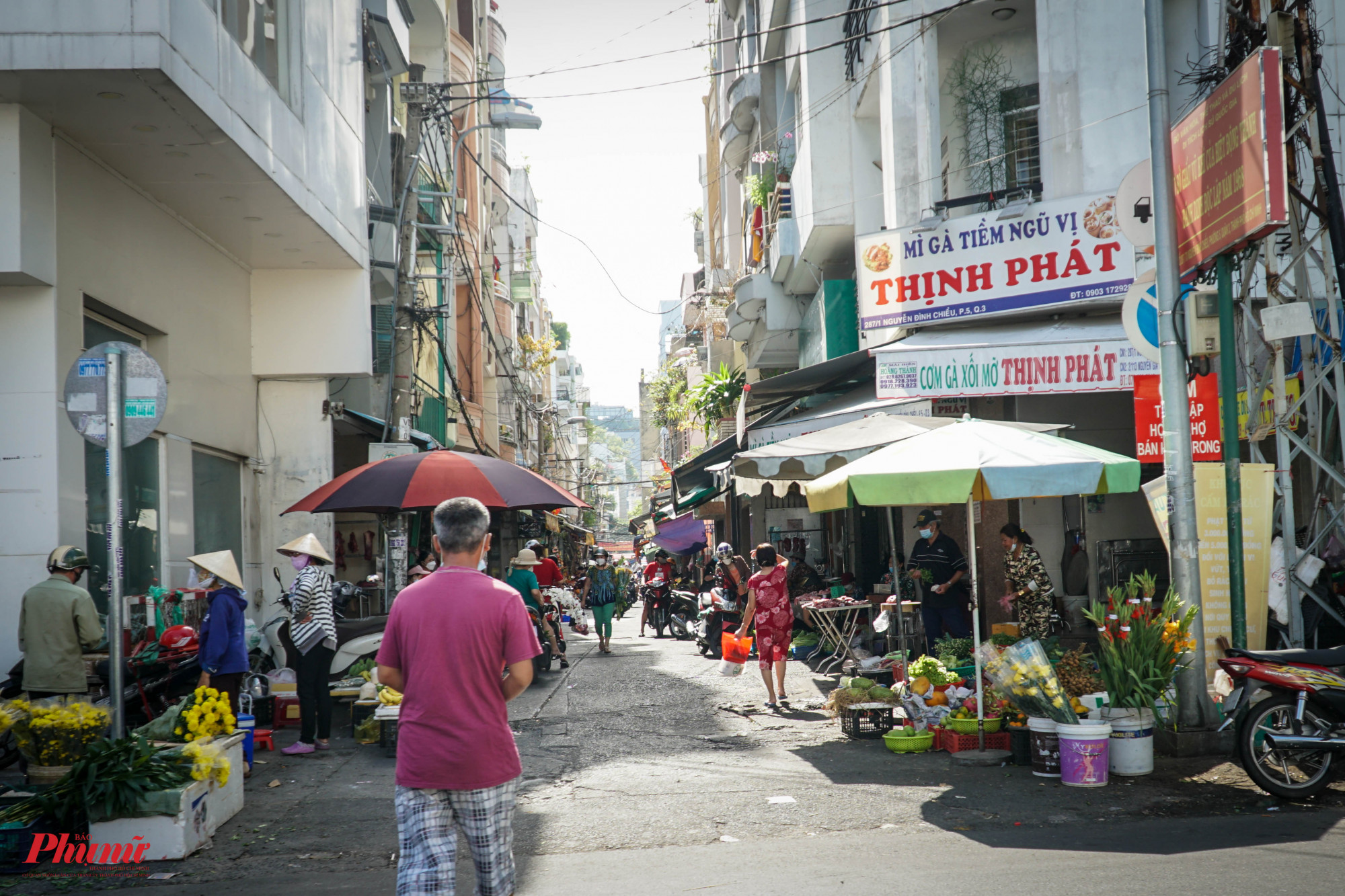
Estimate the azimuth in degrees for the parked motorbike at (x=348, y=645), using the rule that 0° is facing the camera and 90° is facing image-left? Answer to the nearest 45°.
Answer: approximately 90°

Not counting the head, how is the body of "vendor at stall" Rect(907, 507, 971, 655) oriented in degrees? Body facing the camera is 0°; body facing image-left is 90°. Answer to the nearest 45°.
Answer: approximately 45°

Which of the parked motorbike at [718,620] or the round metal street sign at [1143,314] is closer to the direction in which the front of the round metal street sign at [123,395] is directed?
the parked motorbike

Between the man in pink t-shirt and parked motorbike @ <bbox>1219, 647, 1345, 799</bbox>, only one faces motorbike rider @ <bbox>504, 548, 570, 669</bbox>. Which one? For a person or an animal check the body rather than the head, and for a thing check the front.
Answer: the man in pink t-shirt

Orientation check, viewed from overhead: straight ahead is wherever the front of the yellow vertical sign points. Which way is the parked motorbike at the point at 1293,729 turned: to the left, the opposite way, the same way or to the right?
to the left

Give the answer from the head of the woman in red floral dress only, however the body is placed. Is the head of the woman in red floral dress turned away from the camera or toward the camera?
away from the camera

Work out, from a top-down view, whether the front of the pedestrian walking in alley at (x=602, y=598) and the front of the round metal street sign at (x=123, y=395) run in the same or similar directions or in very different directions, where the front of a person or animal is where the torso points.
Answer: very different directions

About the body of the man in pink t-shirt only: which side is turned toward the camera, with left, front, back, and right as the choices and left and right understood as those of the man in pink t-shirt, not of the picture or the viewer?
back
